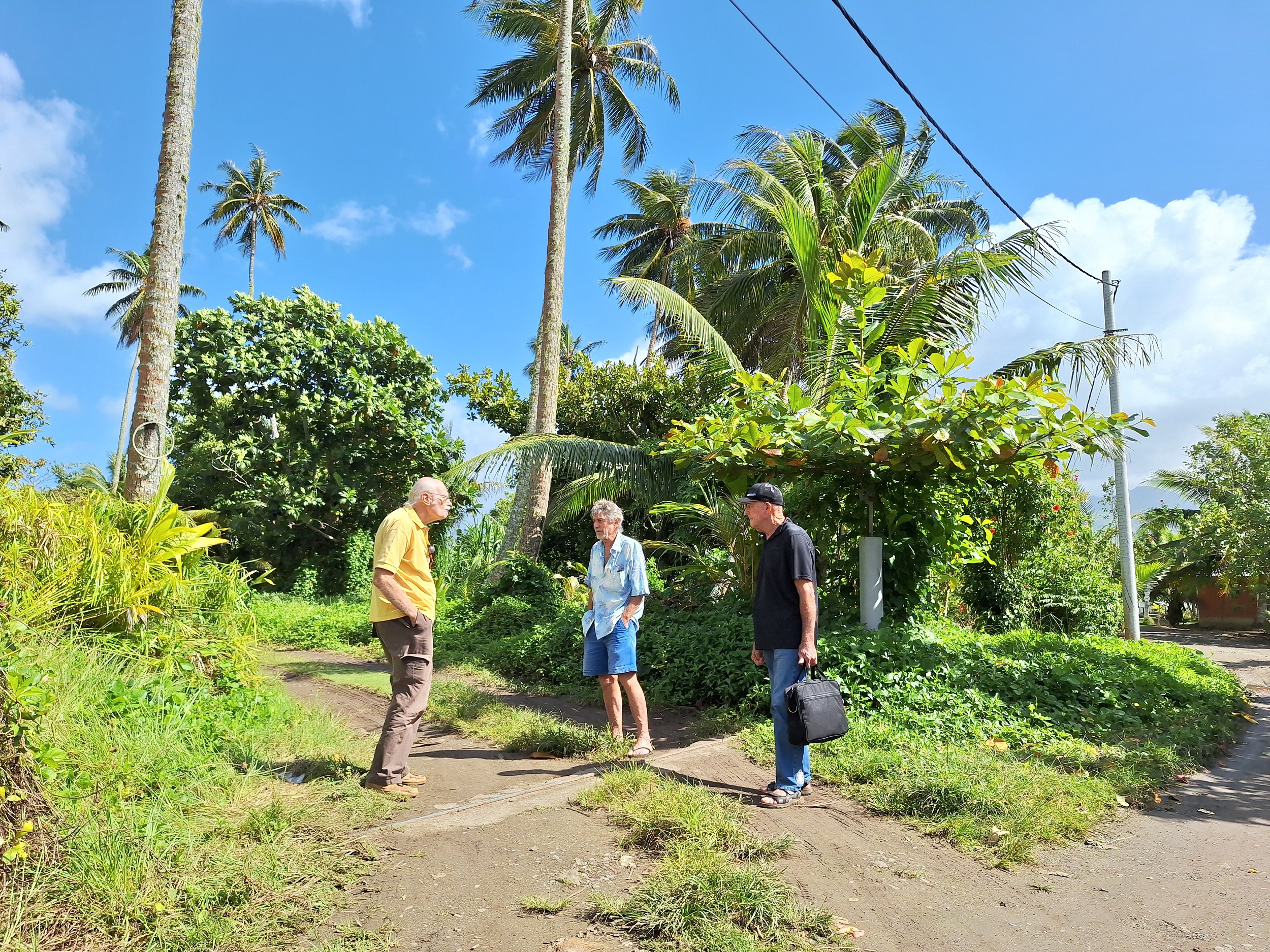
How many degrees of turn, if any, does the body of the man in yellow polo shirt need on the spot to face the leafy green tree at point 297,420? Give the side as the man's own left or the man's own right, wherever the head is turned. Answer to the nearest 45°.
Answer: approximately 90° to the man's own left

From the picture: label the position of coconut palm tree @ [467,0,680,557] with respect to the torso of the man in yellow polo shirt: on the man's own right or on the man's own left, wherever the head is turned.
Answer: on the man's own left

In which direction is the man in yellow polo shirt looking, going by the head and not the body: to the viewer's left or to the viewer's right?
to the viewer's right

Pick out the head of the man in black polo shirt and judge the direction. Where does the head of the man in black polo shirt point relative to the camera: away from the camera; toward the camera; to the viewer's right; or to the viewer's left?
to the viewer's left

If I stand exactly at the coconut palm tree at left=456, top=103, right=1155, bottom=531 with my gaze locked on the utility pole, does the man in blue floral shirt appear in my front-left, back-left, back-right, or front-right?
back-right

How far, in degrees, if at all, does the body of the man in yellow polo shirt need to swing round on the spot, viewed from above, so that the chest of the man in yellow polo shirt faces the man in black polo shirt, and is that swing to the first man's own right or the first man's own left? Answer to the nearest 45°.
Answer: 0° — they already face them

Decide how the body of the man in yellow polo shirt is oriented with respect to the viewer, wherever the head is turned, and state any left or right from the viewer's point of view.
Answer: facing to the right of the viewer
